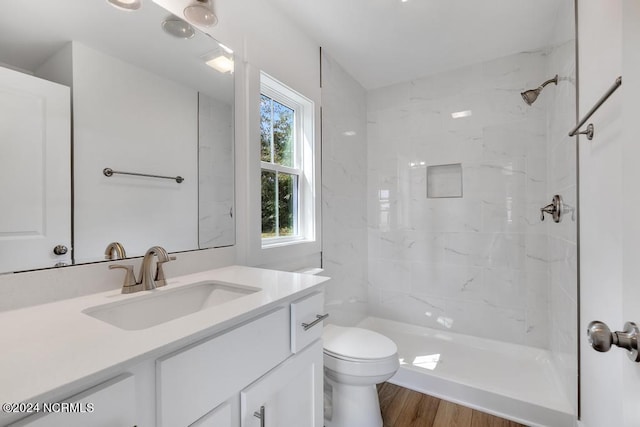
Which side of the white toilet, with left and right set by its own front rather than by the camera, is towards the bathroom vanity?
right

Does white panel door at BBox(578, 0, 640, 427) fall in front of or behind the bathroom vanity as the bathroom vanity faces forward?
in front

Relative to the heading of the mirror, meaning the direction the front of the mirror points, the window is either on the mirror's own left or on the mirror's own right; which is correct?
on the mirror's own left

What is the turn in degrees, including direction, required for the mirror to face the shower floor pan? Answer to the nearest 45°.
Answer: approximately 45° to its left

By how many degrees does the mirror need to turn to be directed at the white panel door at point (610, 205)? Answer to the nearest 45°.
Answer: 0° — it already faces it

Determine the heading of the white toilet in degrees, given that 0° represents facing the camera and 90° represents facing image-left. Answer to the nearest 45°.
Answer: approximately 315°

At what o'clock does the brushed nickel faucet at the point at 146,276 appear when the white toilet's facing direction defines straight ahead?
The brushed nickel faucet is roughly at 3 o'clock from the white toilet.

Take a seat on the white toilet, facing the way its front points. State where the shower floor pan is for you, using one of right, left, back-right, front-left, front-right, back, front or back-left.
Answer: left

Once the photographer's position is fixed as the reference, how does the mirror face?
facing the viewer and to the right of the viewer

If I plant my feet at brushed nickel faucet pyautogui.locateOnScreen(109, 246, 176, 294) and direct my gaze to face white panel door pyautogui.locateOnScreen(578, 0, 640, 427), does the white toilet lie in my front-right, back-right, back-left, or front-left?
front-left

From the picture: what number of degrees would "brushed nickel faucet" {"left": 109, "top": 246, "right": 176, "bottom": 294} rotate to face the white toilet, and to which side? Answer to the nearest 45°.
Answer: approximately 45° to its left

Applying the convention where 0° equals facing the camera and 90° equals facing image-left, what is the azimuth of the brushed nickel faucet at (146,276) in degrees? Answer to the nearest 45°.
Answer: approximately 315°
